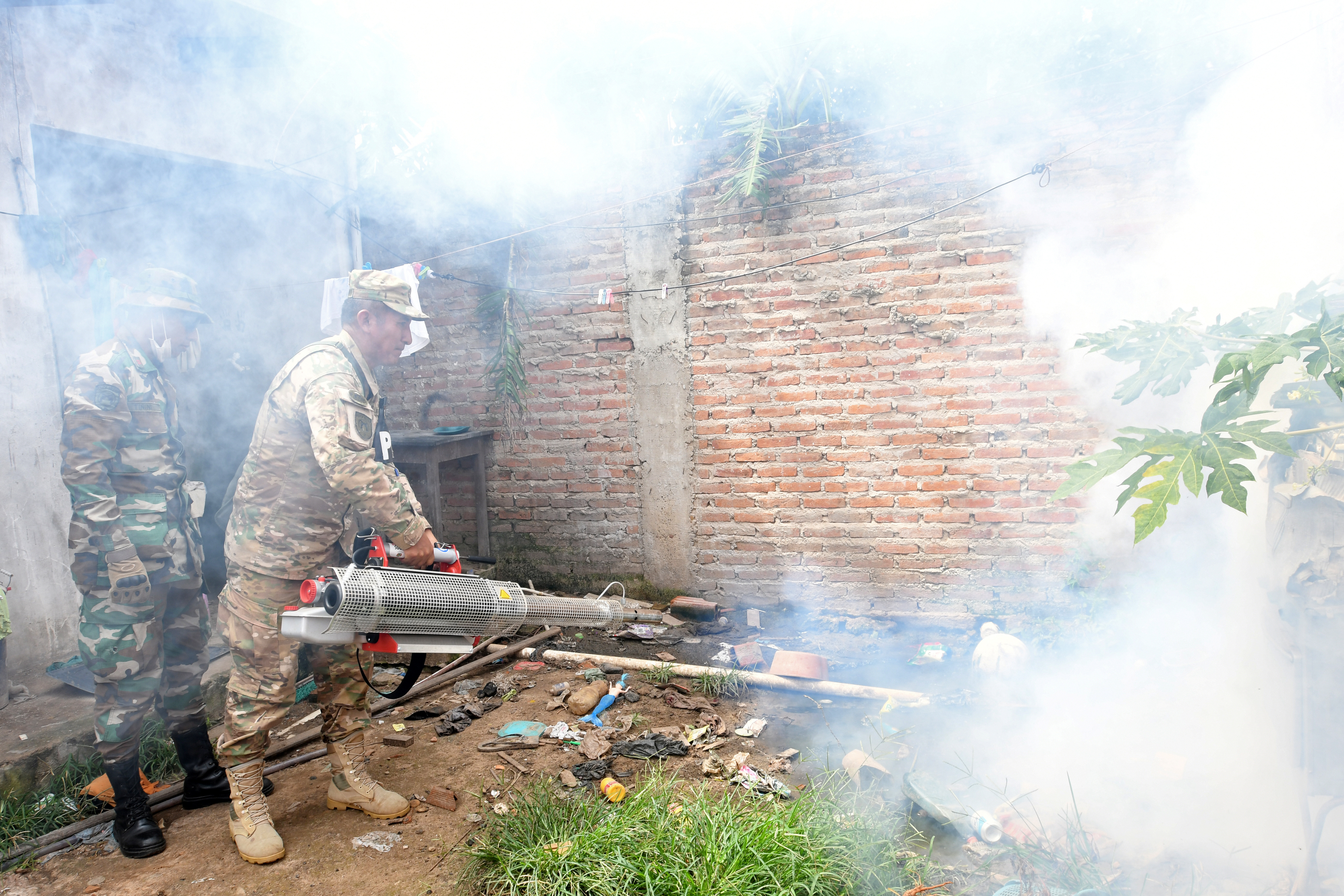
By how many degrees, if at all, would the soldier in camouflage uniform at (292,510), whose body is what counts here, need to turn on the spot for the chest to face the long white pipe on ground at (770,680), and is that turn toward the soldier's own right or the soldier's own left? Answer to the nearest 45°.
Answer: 0° — they already face it

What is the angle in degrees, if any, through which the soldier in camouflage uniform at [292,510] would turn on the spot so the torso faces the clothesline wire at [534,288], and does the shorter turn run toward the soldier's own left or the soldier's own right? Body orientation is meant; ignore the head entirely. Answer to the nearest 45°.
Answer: approximately 45° to the soldier's own left

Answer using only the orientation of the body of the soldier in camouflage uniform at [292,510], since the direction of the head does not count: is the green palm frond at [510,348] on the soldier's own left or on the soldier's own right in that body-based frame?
on the soldier's own left

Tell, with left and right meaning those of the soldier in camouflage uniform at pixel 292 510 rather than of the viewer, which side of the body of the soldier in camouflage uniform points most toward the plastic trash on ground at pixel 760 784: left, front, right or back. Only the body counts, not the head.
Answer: front

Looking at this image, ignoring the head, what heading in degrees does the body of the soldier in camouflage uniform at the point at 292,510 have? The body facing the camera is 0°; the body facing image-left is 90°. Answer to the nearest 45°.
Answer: approximately 270°

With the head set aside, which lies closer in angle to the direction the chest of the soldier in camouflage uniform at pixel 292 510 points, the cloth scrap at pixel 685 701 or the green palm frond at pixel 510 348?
the cloth scrap

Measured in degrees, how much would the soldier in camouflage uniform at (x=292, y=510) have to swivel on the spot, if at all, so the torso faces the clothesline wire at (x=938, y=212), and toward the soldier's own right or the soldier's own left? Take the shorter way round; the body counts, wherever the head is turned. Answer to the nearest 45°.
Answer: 0° — they already face it

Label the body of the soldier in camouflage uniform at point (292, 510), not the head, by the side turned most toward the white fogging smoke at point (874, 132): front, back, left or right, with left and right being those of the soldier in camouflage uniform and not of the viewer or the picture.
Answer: front

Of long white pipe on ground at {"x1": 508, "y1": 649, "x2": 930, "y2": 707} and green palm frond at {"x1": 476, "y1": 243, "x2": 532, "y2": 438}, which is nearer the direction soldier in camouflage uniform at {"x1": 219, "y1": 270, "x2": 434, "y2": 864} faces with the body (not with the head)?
the long white pipe on ground

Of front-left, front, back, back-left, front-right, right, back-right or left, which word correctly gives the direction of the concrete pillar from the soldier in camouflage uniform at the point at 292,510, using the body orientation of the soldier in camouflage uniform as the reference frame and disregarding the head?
front-left

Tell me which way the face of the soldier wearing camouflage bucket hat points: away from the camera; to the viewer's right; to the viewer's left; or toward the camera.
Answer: to the viewer's right

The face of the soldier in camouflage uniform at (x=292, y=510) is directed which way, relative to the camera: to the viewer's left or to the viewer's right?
to the viewer's right

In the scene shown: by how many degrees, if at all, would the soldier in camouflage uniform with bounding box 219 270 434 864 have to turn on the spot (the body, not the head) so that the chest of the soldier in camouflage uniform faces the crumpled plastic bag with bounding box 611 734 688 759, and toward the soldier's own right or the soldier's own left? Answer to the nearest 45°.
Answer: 0° — they already face it
